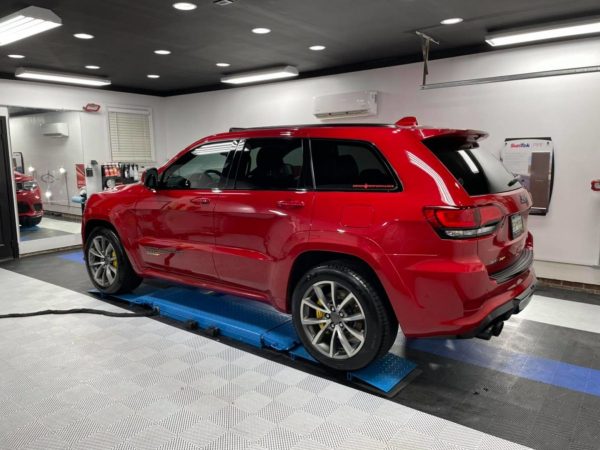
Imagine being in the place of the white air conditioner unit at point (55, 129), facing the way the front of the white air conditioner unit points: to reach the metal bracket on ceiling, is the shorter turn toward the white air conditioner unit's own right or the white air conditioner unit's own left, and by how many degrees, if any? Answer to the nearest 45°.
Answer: approximately 90° to the white air conditioner unit's own left

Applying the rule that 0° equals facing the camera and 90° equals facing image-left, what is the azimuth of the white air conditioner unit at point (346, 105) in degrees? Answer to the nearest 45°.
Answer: approximately 45°

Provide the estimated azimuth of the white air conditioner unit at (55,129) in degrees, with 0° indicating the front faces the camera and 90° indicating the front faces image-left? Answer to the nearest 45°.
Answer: approximately 45°

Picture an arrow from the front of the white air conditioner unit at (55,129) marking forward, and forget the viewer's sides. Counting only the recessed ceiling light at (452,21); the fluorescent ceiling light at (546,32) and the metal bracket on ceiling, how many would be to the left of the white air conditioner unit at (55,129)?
3

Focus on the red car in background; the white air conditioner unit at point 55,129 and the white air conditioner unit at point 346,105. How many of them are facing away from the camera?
0

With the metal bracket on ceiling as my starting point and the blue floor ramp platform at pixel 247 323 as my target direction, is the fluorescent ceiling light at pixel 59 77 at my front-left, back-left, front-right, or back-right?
front-right

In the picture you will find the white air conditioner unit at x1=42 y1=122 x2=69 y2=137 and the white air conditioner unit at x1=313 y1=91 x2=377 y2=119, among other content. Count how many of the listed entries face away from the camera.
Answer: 0

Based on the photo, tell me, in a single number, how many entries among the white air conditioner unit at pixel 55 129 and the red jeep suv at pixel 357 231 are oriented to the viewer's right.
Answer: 0

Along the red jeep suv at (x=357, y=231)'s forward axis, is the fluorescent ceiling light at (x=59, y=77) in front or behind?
in front

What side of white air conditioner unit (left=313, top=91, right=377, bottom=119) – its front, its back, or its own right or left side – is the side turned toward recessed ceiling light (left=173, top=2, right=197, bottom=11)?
front

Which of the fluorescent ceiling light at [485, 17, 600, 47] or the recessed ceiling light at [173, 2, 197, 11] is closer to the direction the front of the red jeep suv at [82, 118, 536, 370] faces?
the recessed ceiling light

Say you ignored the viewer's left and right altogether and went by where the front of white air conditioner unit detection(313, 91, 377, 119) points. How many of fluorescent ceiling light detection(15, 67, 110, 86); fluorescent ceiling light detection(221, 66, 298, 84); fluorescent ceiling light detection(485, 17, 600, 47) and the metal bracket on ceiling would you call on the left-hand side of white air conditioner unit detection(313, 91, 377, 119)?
2

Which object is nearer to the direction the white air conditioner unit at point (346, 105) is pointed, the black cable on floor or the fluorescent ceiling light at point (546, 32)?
the black cable on floor

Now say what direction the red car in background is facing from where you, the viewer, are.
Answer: facing the viewer and to the right of the viewer
